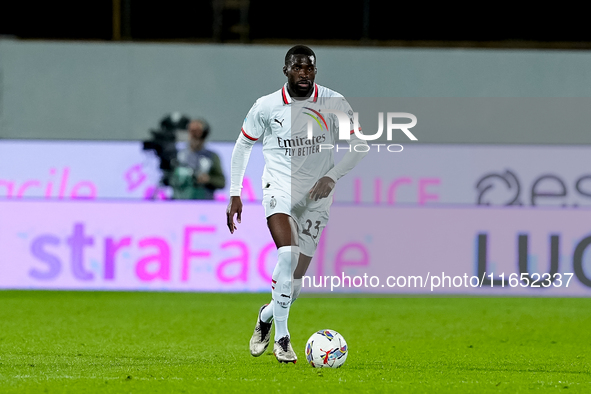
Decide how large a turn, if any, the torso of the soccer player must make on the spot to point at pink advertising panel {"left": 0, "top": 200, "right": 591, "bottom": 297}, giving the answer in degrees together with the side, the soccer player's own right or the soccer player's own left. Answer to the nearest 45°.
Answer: approximately 180°

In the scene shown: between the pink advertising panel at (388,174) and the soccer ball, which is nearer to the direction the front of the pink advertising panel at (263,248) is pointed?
the soccer ball

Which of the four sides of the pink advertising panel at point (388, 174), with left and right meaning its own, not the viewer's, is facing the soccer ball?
front

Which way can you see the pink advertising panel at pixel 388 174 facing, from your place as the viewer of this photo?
facing the viewer

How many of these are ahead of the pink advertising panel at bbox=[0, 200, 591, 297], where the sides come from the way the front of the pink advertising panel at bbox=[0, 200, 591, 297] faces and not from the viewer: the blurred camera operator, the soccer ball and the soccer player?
2

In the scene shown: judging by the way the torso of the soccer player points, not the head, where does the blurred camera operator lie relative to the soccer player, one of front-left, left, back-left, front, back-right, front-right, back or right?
back

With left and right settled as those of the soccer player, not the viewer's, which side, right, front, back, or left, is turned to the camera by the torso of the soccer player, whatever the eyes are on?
front

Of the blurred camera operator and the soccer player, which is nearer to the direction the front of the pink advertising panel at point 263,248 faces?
the soccer player

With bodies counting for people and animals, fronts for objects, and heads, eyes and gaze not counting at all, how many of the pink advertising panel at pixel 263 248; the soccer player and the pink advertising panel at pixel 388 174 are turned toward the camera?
3

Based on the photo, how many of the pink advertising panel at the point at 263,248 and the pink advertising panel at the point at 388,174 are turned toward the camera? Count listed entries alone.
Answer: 2

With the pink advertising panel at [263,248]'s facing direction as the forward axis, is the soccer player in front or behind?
in front

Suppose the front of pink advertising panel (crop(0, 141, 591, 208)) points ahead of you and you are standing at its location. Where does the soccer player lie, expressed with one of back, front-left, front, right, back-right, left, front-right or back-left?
front

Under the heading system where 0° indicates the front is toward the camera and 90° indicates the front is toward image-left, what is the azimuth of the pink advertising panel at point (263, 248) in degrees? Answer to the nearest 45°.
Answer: approximately 0°
